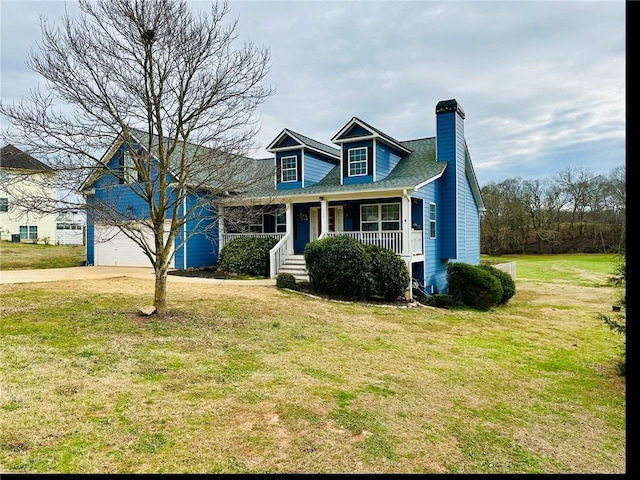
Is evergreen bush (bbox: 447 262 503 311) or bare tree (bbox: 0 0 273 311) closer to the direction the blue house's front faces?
the bare tree

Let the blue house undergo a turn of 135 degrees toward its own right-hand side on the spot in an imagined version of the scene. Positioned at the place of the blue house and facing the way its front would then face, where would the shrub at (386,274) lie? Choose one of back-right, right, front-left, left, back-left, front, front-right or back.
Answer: back

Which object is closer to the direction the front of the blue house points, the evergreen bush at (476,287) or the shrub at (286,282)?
the shrub

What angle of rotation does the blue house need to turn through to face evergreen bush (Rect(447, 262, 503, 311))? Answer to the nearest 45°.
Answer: approximately 90° to its left

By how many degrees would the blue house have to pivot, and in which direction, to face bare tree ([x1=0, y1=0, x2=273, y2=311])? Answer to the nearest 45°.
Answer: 0° — it already faces it

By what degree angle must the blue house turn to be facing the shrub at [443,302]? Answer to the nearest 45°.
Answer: approximately 90° to its left

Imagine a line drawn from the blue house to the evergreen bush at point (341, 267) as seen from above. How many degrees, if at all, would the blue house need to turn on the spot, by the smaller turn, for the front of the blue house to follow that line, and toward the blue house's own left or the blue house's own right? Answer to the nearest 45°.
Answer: approximately 45° to the blue house's own left
